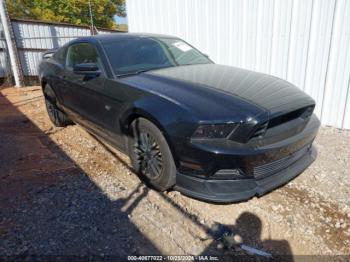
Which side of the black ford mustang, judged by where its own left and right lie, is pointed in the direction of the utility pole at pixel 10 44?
back

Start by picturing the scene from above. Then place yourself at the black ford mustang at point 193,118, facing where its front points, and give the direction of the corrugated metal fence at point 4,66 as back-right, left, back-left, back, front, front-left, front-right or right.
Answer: back

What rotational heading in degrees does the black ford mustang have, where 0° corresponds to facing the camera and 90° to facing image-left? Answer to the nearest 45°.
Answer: approximately 315°
